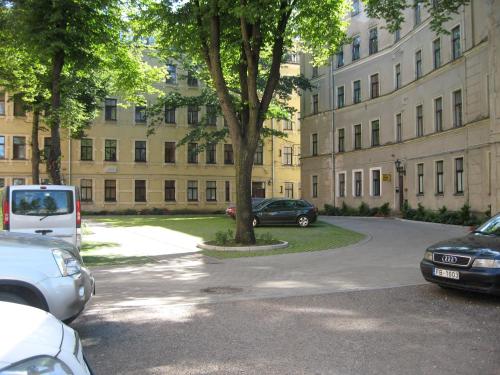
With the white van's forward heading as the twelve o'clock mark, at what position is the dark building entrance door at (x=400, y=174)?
The dark building entrance door is roughly at 2 o'clock from the white van.

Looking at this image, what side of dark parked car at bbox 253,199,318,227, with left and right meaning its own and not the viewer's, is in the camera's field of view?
left

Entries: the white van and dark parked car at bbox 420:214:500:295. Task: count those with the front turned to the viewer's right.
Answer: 0

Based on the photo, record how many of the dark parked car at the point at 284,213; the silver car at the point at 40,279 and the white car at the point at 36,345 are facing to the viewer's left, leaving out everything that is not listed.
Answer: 1

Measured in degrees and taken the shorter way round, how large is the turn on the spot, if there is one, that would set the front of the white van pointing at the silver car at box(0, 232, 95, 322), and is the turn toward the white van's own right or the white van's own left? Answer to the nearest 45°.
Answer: approximately 180°

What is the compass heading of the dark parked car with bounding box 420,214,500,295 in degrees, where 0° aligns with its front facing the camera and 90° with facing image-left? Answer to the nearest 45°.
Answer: approximately 45°

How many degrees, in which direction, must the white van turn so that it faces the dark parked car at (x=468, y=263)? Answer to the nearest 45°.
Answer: approximately 135° to its right

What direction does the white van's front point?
away from the camera

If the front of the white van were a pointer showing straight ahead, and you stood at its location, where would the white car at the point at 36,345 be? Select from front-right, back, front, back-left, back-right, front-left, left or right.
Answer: back
